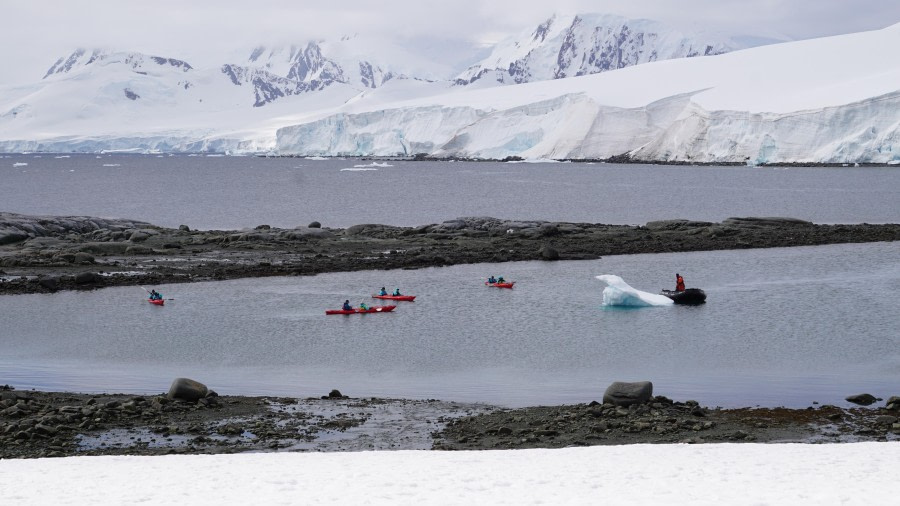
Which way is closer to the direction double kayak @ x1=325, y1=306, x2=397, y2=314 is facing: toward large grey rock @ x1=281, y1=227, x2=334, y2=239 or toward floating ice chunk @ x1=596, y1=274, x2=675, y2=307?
the floating ice chunk

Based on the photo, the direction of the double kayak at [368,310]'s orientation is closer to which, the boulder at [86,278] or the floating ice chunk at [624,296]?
the floating ice chunk

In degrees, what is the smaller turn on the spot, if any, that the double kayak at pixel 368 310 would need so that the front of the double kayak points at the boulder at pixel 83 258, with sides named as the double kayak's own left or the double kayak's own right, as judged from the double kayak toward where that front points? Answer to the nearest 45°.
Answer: approximately 135° to the double kayak's own left

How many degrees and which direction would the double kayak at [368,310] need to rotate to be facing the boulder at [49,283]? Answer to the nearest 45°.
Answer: approximately 135° to its left

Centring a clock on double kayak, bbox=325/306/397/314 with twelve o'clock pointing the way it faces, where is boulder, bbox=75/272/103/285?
The boulder is roughly at 7 o'clock from the double kayak.

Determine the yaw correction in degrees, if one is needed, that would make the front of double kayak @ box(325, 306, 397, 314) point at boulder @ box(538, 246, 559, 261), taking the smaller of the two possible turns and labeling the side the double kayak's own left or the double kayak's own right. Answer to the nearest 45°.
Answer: approximately 45° to the double kayak's own left

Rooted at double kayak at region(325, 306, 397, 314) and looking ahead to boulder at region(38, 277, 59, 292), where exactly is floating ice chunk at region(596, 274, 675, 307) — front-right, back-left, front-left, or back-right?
back-right

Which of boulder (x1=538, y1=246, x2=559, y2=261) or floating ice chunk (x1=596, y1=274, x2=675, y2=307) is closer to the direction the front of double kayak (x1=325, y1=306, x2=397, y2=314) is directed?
the floating ice chunk

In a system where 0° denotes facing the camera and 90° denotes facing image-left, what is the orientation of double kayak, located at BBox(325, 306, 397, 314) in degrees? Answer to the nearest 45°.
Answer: approximately 270°

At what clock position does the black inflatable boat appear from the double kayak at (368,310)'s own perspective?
The black inflatable boat is roughly at 12 o'clock from the double kayak.

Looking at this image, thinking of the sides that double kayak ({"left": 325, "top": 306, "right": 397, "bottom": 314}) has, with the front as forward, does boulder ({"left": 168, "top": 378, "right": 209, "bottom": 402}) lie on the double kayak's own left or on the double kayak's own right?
on the double kayak's own right

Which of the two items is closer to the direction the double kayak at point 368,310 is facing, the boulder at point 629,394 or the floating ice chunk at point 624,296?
the floating ice chunk

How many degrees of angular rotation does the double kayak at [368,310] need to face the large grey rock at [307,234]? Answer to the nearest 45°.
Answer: approximately 90° to its left

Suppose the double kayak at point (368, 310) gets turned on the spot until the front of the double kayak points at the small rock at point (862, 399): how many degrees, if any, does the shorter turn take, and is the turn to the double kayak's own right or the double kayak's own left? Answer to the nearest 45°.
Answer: approximately 45° to the double kayak's own right
